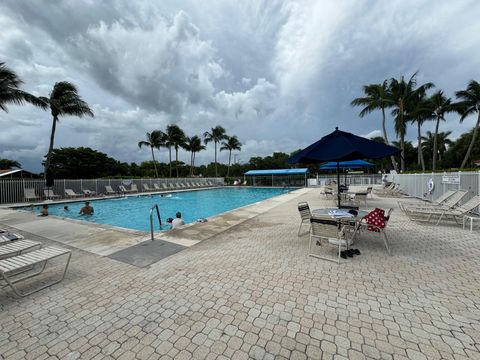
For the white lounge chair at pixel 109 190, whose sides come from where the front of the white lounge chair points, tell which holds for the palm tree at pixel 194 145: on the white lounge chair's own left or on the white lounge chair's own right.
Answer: on the white lounge chair's own left

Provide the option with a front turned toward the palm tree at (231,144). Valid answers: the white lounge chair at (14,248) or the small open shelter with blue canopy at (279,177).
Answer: the white lounge chair

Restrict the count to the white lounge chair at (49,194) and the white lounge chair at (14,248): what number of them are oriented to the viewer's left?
0

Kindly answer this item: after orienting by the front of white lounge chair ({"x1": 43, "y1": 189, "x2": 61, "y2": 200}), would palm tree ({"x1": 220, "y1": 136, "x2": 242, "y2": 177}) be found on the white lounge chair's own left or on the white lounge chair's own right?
on the white lounge chair's own left

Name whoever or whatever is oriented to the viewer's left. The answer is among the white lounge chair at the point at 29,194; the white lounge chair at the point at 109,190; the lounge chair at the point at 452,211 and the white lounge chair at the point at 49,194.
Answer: the lounge chair

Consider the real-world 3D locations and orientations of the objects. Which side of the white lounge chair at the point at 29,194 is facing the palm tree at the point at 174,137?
left

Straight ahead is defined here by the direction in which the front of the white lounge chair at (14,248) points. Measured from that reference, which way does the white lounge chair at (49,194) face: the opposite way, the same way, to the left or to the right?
to the right

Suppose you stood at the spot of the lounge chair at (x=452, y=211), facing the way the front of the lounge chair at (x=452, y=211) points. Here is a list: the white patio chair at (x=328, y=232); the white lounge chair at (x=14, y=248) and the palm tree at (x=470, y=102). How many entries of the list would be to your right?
1

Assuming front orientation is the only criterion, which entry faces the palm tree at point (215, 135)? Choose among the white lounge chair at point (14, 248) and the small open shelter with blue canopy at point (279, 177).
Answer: the white lounge chair

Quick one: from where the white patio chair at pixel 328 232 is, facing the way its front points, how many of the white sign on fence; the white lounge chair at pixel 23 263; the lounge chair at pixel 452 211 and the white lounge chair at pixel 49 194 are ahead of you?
2

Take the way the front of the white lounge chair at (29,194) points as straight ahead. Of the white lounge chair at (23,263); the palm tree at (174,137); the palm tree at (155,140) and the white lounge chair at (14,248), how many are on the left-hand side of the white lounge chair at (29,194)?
2
